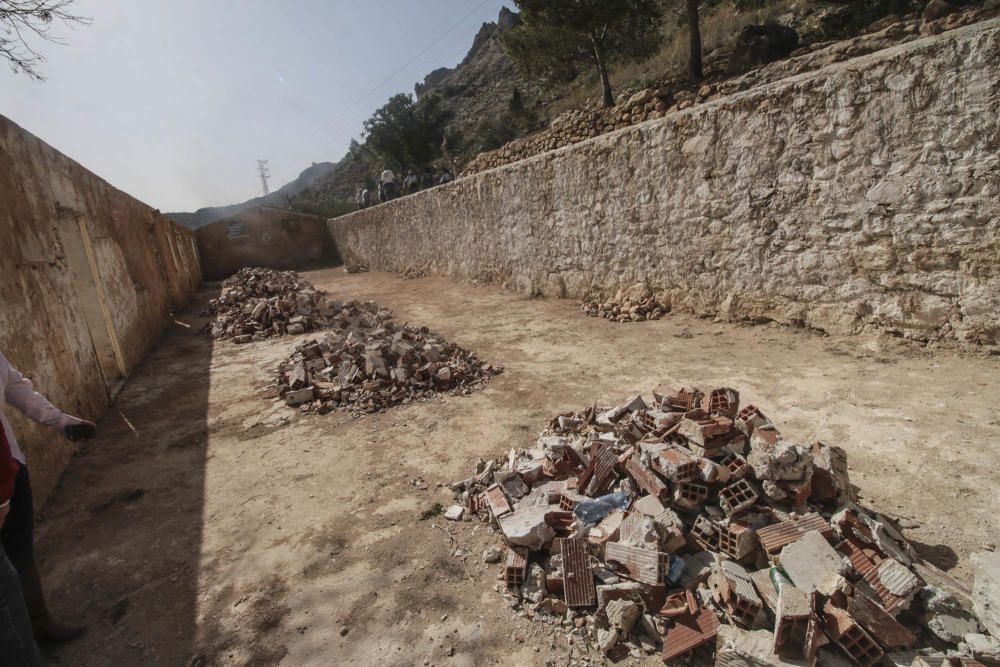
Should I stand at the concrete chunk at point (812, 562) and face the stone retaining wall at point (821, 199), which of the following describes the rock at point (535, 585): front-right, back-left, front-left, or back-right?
back-left

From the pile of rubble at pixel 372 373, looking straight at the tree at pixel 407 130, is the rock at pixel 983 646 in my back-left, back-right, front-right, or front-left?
back-right
